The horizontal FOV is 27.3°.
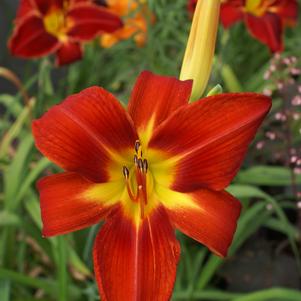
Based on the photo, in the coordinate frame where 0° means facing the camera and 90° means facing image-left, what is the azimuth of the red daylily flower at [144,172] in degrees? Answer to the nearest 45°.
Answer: approximately 0°

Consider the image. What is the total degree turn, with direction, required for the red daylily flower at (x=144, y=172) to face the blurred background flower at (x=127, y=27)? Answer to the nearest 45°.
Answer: approximately 180°

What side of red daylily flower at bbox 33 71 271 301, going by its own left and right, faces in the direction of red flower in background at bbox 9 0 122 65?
back

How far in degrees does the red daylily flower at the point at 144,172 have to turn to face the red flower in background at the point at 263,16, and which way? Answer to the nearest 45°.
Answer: approximately 180°
